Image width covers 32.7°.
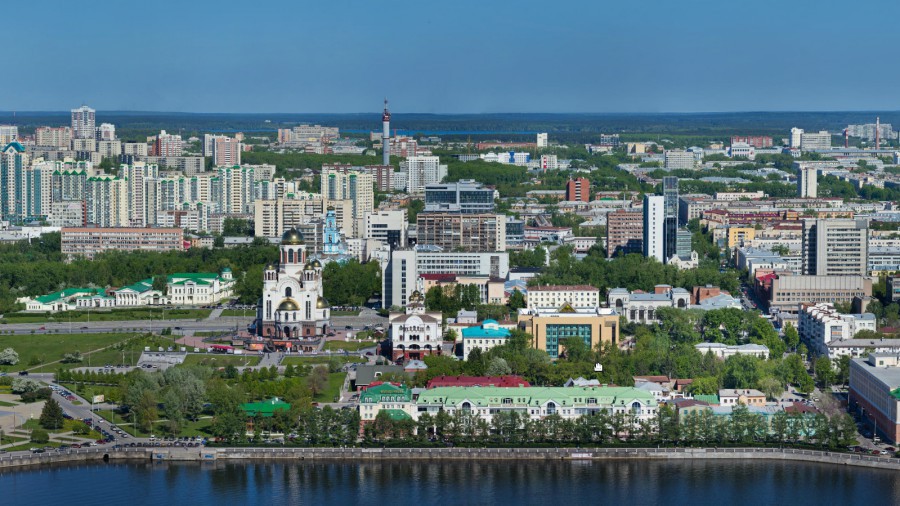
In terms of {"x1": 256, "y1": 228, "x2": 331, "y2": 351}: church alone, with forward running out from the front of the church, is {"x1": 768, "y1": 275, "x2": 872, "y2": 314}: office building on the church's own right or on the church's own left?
on the church's own left

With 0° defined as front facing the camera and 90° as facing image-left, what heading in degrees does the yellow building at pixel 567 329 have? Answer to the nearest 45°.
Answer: approximately 0°

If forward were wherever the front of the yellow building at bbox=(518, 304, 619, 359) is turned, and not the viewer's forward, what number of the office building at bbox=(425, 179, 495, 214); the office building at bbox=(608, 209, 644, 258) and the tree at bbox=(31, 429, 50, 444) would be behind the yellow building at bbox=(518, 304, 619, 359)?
2

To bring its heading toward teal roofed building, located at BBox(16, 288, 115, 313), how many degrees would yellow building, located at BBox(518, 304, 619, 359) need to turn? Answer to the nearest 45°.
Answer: approximately 135° to its right

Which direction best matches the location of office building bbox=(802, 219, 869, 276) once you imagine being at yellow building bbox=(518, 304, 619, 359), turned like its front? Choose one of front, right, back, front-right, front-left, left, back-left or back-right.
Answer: back-left

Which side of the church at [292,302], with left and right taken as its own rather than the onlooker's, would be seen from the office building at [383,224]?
back

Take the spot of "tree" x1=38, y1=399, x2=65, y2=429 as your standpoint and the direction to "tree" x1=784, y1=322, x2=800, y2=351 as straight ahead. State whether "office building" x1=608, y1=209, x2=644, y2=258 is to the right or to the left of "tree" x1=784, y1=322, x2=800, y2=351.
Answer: left

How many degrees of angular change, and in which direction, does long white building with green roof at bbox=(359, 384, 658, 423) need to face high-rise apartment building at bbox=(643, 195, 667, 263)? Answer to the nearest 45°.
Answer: approximately 180°

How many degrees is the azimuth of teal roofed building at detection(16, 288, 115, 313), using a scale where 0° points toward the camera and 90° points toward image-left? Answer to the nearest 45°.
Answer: approximately 0°

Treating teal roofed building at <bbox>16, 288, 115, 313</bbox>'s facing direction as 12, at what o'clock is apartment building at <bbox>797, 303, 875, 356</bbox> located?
The apartment building is roughly at 10 o'clock from the teal roofed building.
